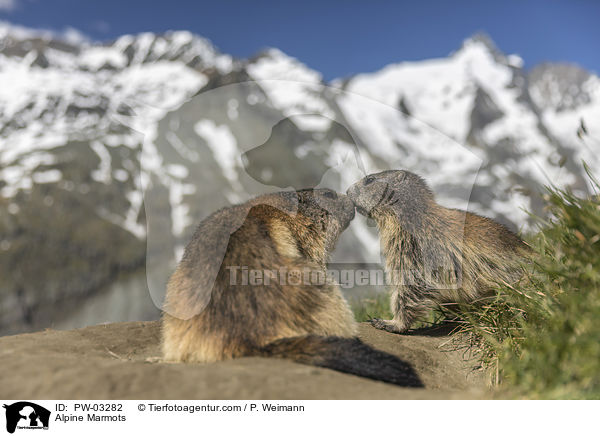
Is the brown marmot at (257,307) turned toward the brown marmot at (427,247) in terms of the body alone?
yes

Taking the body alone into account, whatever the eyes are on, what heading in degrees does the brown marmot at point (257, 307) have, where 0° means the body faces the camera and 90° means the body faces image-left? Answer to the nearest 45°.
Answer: approximately 225°

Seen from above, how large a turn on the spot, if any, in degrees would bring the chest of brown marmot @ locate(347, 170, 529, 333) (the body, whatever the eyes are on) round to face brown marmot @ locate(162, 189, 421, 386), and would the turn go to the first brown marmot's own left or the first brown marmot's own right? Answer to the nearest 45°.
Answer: approximately 45° to the first brown marmot's own left

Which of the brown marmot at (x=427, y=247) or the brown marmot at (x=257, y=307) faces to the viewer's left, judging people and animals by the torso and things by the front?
the brown marmot at (x=427, y=247)

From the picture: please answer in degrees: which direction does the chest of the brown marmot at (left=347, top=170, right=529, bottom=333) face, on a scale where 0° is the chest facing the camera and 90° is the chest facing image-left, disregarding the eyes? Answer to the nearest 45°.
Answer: approximately 90°

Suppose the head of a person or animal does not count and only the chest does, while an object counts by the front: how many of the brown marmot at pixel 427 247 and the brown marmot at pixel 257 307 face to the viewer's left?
1
